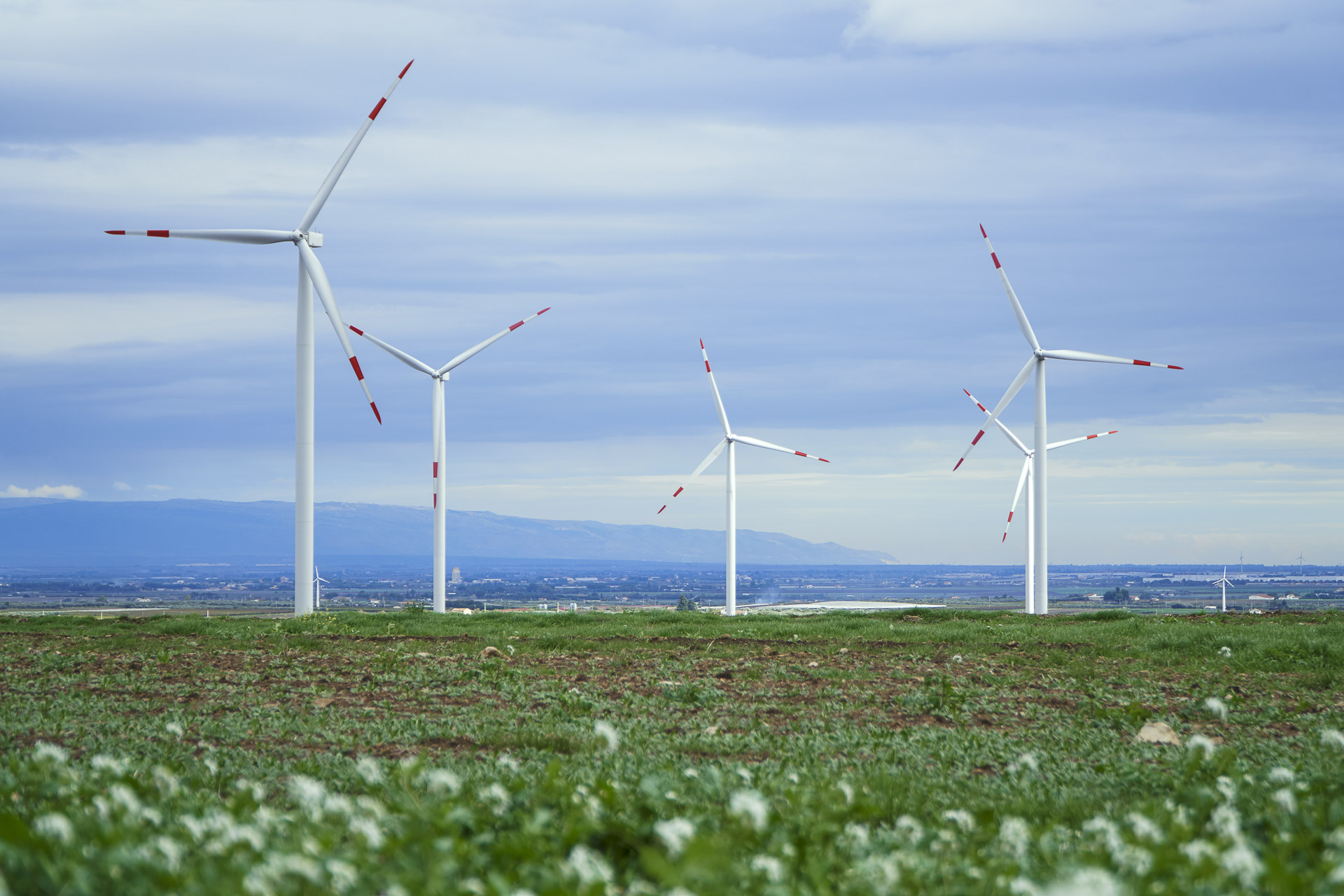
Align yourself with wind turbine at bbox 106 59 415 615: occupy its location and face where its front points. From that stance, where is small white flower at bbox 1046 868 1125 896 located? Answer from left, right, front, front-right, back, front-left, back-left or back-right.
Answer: front-left

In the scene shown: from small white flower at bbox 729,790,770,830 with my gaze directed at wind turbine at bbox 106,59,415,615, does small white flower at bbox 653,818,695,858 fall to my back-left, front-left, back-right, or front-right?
back-left

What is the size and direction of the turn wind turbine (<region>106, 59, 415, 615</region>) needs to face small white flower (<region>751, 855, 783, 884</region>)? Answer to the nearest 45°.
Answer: approximately 45° to its left

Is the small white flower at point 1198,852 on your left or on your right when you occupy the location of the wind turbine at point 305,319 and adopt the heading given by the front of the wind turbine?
on your left

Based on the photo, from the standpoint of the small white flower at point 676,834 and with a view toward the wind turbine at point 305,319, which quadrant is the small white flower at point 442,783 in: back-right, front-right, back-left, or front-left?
front-left

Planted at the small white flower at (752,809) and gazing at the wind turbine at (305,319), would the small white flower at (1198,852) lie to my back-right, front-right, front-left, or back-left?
back-right

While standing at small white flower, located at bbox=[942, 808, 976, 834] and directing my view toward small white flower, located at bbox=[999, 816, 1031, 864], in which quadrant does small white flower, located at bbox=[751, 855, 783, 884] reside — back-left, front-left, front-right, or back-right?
front-right

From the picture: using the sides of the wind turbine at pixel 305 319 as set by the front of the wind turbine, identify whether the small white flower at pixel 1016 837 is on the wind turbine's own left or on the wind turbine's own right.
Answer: on the wind turbine's own left

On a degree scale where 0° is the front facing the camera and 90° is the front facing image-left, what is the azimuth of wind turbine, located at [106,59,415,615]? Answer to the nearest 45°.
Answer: approximately 45°

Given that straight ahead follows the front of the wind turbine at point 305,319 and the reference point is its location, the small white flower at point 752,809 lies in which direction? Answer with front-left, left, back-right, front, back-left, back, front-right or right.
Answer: front-left
